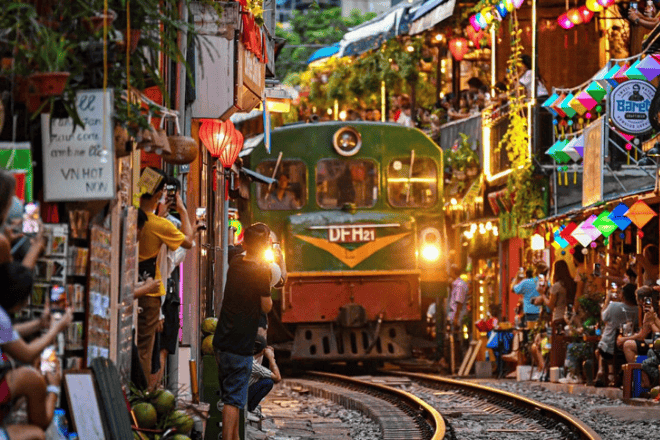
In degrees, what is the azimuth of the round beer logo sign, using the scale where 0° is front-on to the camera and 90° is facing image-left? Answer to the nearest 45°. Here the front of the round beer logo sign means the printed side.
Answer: approximately 0°

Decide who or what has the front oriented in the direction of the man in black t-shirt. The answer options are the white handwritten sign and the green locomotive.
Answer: the green locomotive

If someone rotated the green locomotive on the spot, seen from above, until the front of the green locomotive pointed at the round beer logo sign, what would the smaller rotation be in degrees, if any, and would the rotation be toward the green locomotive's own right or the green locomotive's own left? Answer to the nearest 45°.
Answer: approximately 45° to the green locomotive's own left

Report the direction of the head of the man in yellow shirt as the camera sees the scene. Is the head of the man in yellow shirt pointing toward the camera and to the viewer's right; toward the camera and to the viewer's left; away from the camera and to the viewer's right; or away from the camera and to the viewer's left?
away from the camera and to the viewer's right

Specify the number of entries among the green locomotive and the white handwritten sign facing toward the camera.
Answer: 2

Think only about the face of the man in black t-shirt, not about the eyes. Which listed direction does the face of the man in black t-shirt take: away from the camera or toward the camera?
away from the camera

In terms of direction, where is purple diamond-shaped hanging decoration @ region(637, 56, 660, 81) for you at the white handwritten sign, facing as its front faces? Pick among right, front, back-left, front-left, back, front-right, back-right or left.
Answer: back-left
